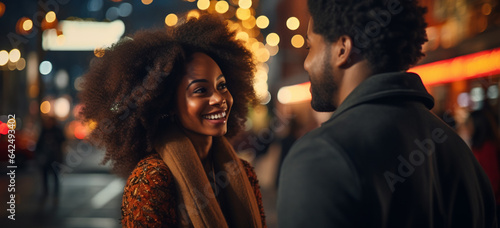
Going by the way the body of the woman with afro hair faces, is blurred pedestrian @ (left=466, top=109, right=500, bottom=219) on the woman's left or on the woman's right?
on the woman's left

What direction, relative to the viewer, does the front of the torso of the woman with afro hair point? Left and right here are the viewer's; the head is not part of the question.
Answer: facing the viewer and to the right of the viewer

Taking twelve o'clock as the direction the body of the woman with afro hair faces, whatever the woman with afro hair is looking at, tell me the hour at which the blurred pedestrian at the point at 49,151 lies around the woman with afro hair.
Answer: The blurred pedestrian is roughly at 7 o'clock from the woman with afro hair.
